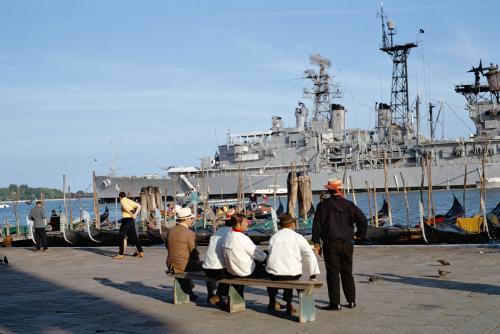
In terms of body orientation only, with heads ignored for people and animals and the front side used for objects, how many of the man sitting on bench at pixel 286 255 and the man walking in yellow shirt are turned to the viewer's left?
1

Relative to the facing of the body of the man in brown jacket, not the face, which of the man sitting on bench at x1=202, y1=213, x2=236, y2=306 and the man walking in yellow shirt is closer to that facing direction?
the man walking in yellow shirt

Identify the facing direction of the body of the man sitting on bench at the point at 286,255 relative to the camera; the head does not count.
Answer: away from the camera

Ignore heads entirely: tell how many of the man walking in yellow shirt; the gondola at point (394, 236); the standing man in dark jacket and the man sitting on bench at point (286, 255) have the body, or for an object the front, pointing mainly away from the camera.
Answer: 2

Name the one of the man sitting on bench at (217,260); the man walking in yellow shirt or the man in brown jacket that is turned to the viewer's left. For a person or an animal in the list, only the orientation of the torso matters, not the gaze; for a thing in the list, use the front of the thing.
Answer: the man walking in yellow shirt

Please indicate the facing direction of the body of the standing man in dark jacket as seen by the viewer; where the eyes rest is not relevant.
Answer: away from the camera

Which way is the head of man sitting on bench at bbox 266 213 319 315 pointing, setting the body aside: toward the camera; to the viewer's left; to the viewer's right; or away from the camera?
away from the camera

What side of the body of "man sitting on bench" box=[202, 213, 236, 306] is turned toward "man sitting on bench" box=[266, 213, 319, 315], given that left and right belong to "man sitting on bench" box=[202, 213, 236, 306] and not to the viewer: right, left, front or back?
right

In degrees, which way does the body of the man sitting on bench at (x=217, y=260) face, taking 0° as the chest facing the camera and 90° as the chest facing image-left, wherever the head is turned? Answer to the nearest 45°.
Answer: approximately 225°

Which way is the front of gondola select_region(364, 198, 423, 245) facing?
to the viewer's left

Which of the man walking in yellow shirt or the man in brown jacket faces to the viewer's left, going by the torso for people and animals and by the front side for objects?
the man walking in yellow shirt

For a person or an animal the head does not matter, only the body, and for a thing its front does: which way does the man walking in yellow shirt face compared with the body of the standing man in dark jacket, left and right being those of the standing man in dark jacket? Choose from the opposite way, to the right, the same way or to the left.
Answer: to the left

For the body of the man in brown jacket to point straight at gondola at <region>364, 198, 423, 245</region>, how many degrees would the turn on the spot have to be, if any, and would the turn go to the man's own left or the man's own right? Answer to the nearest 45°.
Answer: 0° — they already face it
